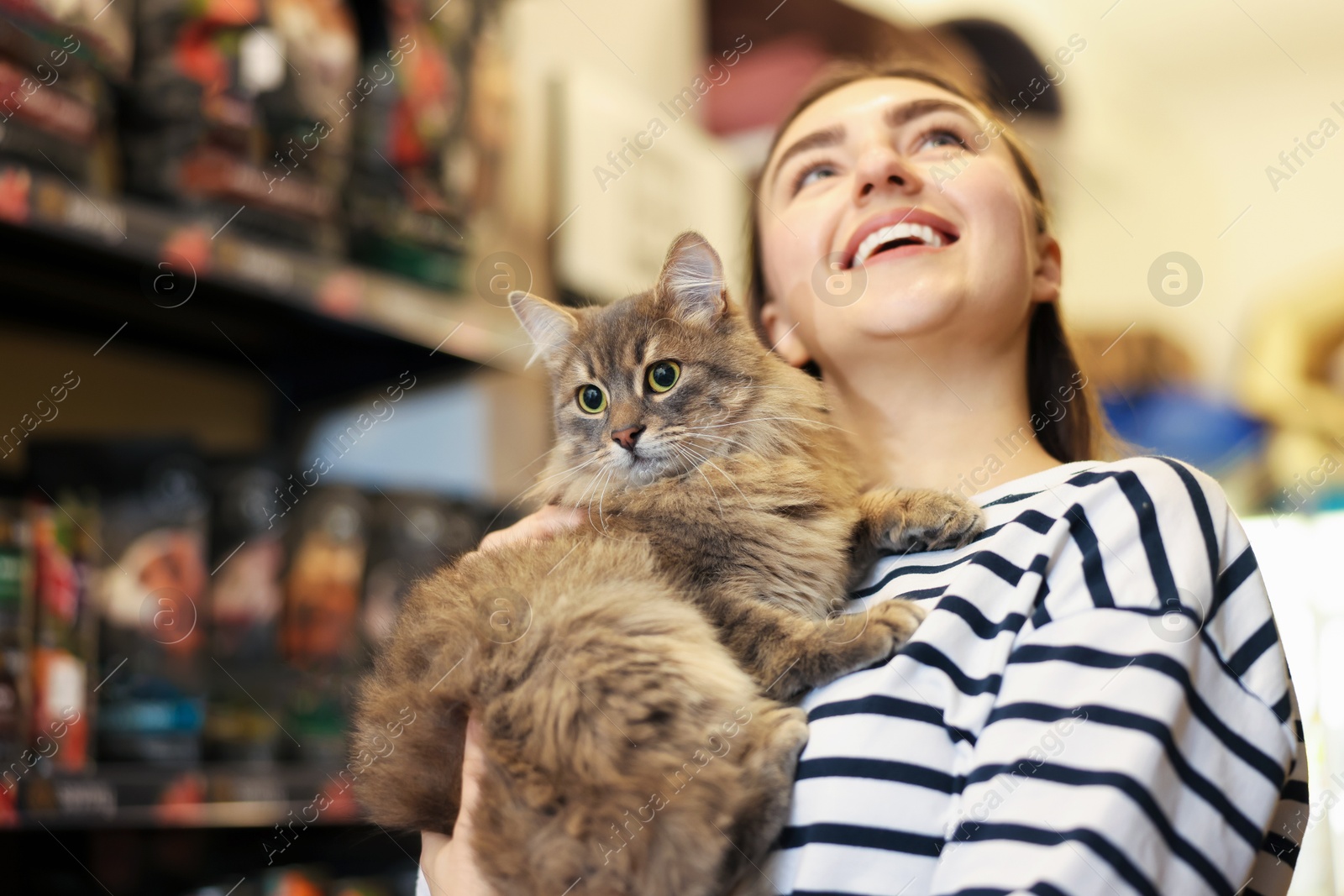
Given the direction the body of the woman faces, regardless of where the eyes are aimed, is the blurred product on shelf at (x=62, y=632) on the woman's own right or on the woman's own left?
on the woman's own right

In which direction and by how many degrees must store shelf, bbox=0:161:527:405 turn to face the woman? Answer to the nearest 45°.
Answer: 0° — it already faces them

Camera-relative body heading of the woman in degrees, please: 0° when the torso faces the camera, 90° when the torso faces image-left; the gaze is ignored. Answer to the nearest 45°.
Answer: approximately 45°

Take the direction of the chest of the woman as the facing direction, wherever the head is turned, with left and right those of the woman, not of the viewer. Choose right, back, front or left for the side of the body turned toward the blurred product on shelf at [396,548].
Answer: right

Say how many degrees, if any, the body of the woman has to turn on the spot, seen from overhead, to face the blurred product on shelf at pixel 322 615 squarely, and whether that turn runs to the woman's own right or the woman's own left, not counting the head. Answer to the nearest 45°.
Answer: approximately 90° to the woman's own right
